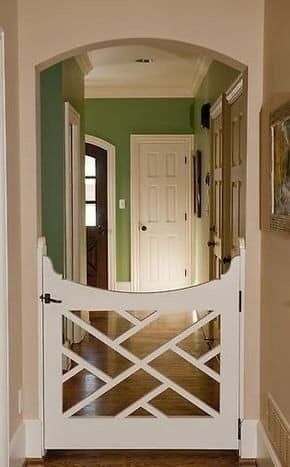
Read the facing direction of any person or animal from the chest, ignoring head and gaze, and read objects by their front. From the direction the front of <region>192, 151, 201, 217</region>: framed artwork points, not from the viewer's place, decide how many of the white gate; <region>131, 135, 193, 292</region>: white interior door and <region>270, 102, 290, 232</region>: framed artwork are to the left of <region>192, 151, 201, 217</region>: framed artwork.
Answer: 2

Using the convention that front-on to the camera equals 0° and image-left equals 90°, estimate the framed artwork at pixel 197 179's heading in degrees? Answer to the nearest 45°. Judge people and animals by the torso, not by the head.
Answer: approximately 90°

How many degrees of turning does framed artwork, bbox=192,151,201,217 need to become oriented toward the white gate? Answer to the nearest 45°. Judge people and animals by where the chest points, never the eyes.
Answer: approximately 90° to its left

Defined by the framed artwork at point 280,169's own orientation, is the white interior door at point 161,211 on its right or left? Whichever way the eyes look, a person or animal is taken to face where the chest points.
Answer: on its right

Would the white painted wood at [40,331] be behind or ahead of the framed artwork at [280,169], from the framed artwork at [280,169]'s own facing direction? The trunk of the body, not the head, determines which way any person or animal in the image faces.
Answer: ahead

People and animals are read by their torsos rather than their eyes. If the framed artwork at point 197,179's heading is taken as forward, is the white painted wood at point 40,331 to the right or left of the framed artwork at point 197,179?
on its left

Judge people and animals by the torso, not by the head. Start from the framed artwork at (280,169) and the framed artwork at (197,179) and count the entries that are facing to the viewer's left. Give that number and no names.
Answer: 2

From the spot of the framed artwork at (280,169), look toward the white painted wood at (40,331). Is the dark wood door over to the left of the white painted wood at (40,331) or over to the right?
right

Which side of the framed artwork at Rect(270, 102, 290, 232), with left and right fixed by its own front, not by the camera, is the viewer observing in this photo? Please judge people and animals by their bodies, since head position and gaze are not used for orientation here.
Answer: left

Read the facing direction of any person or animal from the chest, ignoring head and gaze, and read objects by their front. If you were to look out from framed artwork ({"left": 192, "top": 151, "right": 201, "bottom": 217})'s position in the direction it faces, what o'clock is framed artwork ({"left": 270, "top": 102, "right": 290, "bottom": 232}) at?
framed artwork ({"left": 270, "top": 102, "right": 290, "bottom": 232}) is roughly at 9 o'clock from framed artwork ({"left": 192, "top": 151, "right": 201, "bottom": 217}).
